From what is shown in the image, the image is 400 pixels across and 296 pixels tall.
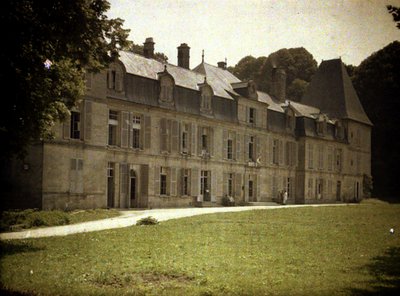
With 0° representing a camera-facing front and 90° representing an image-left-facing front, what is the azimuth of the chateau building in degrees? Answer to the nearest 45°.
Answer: approximately 315°

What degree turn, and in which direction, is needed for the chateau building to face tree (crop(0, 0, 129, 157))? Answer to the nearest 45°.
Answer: approximately 45° to its right
